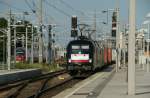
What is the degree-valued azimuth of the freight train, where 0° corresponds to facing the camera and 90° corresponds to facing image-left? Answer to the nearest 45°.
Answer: approximately 0°

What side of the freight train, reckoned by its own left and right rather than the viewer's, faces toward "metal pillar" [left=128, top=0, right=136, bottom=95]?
front
